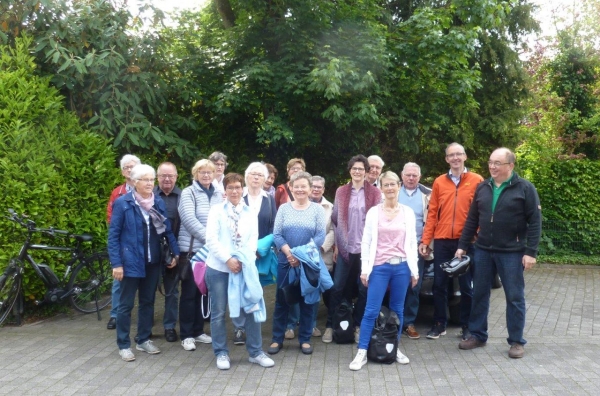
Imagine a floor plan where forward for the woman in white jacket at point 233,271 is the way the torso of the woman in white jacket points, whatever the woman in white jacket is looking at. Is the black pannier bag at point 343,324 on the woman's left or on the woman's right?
on the woman's left

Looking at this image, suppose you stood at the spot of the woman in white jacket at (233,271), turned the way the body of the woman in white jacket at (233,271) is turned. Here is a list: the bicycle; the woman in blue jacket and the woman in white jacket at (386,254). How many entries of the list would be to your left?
1

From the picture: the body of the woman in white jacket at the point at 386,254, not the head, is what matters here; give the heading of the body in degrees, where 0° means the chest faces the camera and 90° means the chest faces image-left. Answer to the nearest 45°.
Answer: approximately 0°

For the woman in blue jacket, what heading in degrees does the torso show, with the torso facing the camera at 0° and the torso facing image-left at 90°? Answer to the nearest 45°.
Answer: approximately 315°

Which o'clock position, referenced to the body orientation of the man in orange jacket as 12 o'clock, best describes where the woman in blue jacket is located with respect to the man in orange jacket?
The woman in blue jacket is roughly at 2 o'clock from the man in orange jacket.
